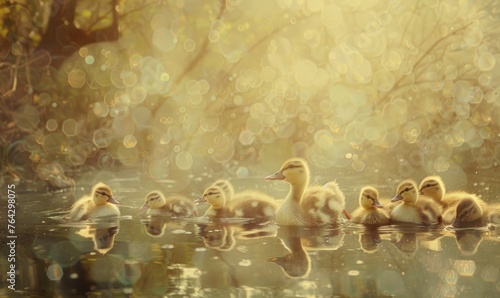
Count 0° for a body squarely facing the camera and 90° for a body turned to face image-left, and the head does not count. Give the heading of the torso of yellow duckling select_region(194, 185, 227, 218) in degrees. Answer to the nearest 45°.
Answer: approximately 90°

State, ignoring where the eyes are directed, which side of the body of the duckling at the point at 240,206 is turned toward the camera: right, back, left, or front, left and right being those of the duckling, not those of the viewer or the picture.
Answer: left

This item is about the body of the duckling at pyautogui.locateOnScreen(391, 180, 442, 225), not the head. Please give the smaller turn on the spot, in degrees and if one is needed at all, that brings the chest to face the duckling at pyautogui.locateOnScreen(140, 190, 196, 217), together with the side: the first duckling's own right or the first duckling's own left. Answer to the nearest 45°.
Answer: approximately 45° to the first duckling's own right

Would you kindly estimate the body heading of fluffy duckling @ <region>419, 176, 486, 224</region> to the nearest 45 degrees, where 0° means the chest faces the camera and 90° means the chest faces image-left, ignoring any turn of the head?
approximately 90°

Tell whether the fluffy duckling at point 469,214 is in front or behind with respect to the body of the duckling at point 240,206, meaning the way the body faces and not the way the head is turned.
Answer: behind

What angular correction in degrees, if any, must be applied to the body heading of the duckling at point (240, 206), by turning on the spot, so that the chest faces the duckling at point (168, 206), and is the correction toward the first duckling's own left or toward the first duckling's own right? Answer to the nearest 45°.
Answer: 0° — it already faces it

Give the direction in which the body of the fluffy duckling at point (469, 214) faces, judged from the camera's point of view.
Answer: to the viewer's left

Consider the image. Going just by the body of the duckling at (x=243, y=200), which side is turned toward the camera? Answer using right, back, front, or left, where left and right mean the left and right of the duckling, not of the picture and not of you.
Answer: left

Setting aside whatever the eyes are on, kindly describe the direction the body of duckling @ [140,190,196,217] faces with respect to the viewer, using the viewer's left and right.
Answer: facing to the left of the viewer

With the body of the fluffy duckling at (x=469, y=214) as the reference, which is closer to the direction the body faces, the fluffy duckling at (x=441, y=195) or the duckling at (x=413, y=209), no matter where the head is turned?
the duckling
